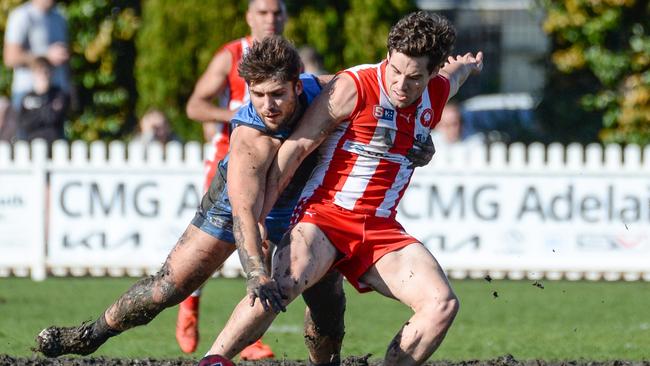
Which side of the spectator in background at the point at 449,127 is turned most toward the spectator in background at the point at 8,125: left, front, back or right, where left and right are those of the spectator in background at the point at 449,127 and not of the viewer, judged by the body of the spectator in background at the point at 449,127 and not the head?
right

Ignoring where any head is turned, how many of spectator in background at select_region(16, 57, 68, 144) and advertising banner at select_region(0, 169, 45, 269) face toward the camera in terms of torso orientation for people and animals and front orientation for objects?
2

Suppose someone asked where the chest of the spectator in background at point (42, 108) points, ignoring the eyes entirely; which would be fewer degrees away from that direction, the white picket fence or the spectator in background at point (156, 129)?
the white picket fence

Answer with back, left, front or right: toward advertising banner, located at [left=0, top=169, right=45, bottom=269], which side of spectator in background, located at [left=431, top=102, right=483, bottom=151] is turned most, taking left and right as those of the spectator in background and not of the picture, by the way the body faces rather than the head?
right

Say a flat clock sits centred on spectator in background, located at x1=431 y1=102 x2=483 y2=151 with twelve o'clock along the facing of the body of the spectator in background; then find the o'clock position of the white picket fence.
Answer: The white picket fence is roughly at 12 o'clock from the spectator in background.

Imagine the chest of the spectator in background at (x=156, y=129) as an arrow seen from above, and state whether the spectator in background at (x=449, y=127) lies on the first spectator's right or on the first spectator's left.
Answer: on the first spectator's left

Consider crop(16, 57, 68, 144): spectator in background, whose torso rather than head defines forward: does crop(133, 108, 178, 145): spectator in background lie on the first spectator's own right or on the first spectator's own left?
on the first spectator's own left

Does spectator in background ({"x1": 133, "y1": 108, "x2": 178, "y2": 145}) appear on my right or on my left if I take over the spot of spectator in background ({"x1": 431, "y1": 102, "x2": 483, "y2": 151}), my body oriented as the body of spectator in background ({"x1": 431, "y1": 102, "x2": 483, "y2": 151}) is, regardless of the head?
on my right
